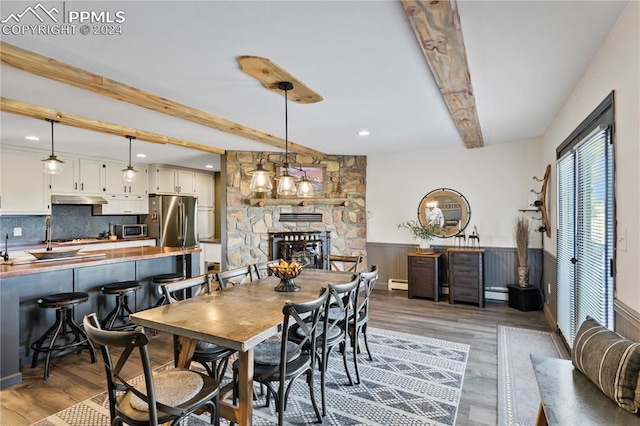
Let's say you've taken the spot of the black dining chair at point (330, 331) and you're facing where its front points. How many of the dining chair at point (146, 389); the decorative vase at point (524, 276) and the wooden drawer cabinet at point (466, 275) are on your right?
2

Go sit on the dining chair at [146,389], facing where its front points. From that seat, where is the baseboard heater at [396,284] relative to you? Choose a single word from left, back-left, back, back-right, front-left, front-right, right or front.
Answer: front

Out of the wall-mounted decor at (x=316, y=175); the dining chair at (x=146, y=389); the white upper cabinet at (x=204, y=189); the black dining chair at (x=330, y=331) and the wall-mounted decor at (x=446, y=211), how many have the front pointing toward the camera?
3

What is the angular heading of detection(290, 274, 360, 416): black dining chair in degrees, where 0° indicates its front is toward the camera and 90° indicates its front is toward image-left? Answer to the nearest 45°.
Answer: approximately 135°

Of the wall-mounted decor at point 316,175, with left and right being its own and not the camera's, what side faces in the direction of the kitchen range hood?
right

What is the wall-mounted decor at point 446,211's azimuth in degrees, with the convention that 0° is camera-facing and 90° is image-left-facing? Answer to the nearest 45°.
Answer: approximately 0°

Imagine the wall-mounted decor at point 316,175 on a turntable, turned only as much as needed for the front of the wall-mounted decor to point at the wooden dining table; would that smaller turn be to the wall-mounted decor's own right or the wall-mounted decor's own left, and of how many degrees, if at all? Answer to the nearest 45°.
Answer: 0° — it already faces it

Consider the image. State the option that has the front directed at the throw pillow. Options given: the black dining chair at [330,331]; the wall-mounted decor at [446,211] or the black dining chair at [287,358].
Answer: the wall-mounted decor

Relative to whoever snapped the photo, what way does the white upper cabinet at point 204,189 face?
facing the viewer

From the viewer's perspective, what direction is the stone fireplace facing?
toward the camera

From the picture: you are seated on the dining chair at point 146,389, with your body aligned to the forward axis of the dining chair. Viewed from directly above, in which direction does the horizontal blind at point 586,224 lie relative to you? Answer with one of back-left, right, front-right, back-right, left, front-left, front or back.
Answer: front-right

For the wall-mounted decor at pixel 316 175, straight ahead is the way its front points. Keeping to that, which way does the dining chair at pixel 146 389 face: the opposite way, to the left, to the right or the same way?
the opposite way

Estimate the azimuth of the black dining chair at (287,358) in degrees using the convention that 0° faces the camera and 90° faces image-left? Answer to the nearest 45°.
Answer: approximately 135°

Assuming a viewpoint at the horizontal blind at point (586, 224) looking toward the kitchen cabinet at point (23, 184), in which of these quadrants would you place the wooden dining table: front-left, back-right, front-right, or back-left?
front-left

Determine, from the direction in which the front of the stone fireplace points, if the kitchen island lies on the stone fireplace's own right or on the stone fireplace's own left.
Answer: on the stone fireplace's own right

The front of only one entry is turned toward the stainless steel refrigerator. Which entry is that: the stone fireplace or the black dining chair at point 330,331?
the black dining chair

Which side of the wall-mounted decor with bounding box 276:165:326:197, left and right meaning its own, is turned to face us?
front

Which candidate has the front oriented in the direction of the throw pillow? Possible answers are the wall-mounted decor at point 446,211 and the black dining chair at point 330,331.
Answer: the wall-mounted decor

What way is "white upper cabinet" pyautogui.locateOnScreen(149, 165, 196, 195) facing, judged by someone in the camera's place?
facing the viewer and to the right of the viewer
